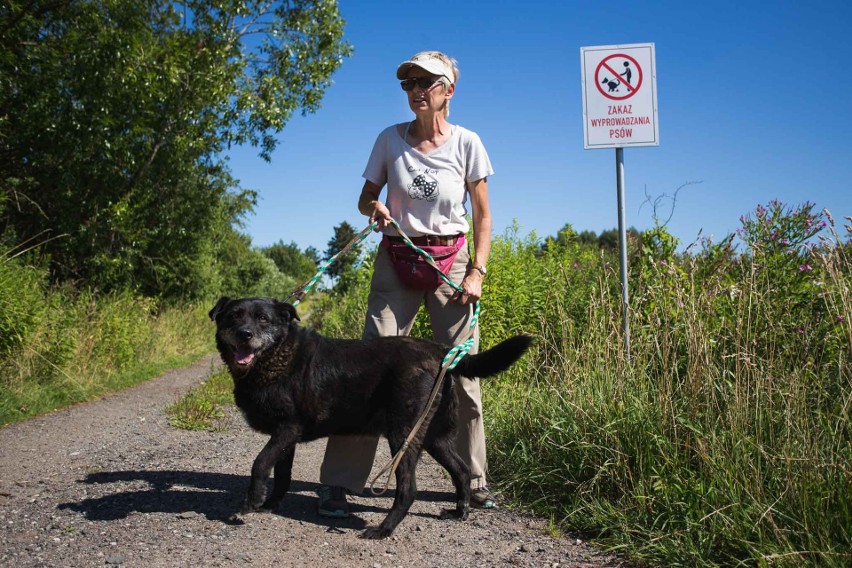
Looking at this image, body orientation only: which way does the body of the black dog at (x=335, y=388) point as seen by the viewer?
to the viewer's left

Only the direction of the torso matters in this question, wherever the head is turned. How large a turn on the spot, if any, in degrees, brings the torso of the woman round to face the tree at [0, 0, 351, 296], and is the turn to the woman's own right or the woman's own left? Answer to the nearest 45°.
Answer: approximately 135° to the woman's own right

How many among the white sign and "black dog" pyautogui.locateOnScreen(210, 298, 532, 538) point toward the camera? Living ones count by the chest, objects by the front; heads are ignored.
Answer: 1

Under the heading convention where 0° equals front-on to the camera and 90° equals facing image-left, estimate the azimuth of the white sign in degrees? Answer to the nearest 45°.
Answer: approximately 0°

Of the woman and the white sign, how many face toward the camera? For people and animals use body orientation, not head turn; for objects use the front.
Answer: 2

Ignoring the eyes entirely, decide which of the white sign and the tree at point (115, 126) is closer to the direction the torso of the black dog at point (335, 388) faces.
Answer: the tree

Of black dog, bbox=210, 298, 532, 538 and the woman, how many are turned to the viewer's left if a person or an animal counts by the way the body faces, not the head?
1

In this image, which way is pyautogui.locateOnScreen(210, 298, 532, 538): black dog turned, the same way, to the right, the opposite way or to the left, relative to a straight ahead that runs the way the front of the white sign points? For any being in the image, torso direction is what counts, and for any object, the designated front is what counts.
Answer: to the right

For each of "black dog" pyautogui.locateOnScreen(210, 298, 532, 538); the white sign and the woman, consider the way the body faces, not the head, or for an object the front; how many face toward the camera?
2

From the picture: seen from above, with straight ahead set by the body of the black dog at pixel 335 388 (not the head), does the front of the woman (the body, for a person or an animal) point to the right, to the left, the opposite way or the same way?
to the left

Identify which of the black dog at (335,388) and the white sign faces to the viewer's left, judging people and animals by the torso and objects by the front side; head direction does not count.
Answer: the black dog

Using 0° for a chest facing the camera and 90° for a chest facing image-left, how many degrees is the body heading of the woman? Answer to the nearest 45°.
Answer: approximately 0°
